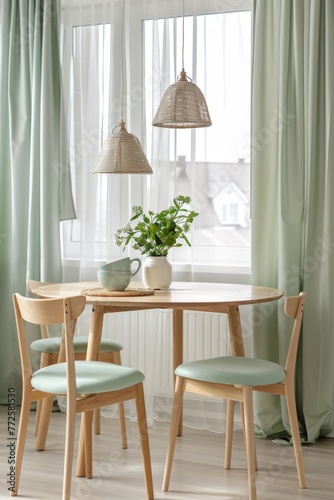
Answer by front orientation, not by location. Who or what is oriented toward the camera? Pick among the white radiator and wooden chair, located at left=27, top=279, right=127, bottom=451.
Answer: the white radiator

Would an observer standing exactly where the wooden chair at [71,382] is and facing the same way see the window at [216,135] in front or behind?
in front

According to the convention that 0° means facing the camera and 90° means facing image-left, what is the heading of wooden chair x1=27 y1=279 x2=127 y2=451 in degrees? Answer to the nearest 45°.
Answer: approximately 270°

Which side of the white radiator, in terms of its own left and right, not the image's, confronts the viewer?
front

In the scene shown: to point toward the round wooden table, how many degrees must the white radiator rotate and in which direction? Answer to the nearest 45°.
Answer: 0° — it already faces it

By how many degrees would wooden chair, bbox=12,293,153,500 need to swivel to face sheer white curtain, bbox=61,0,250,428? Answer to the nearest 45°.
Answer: approximately 45° to its left

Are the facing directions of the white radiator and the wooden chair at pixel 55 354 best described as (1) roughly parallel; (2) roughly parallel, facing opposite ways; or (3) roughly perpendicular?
roughly perpendicular

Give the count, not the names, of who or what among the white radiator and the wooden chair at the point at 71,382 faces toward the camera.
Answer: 1

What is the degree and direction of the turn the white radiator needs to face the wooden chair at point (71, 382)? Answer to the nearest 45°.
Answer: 0° — it already faces it

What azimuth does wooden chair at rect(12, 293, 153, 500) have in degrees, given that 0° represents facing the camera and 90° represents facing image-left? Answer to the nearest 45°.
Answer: approximately 225°

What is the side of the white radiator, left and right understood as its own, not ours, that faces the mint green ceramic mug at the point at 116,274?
front

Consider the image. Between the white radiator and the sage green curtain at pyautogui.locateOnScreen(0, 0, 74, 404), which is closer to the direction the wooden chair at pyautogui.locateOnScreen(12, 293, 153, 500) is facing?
the white radiator

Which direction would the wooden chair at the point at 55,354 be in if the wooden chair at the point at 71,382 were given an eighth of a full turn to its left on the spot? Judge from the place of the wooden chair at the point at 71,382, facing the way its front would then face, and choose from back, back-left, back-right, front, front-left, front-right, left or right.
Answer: front

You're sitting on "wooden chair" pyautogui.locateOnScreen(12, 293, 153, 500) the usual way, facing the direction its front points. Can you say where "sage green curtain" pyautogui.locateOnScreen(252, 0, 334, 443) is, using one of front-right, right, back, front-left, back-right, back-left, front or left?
front

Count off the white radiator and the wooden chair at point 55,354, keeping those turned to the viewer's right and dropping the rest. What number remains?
1
